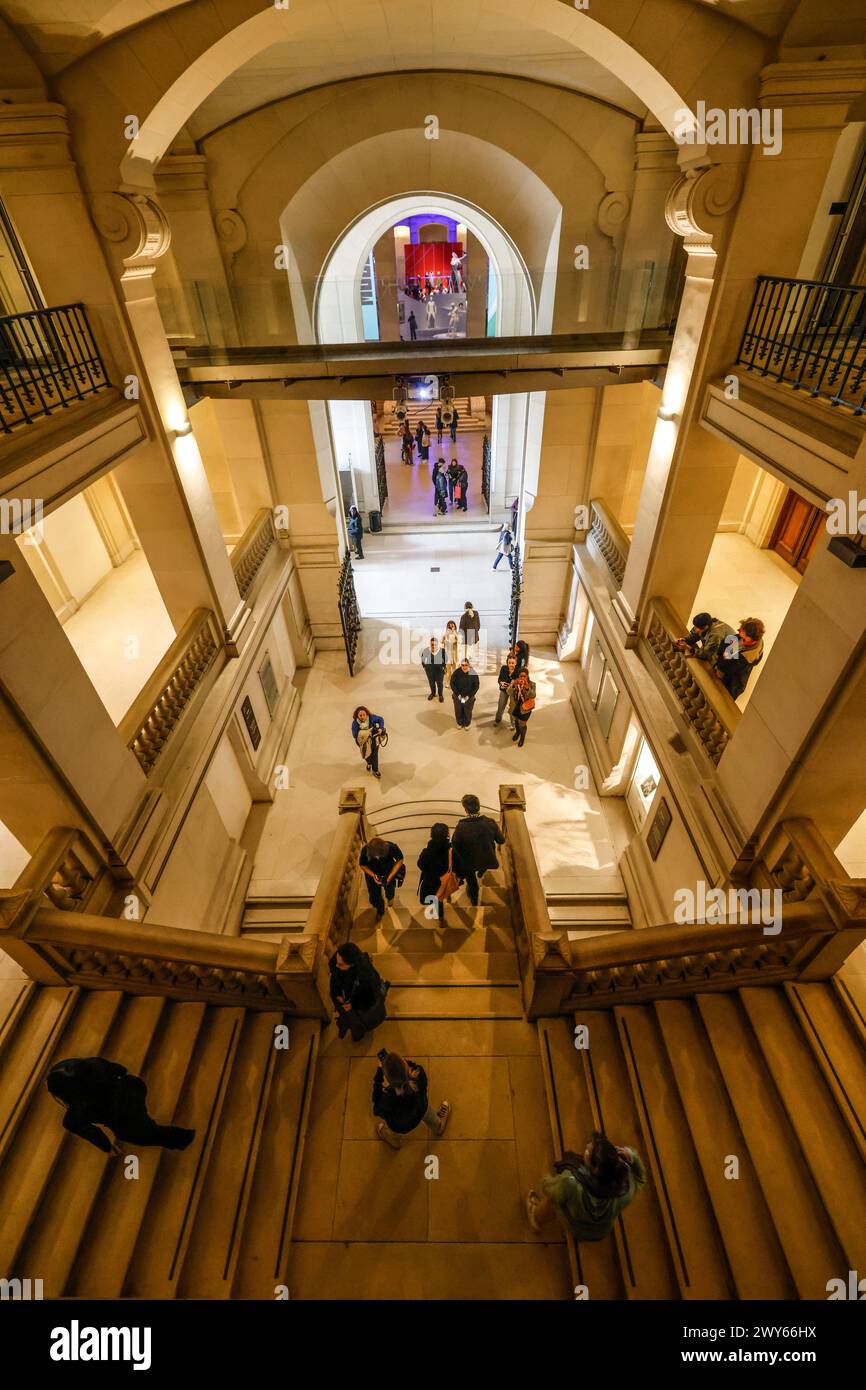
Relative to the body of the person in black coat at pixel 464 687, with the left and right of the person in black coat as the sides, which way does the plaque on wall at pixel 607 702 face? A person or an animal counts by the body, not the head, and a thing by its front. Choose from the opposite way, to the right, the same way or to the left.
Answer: to the right

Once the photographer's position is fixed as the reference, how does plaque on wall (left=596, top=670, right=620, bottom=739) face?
facing to the left of the viewer

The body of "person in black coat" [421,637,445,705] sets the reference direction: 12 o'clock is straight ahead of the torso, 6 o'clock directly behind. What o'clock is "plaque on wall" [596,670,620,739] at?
The plaque on wall is roughly at 9 o'clock from the person in black coat.

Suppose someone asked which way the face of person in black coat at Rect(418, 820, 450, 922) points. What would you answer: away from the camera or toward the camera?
away from the camera

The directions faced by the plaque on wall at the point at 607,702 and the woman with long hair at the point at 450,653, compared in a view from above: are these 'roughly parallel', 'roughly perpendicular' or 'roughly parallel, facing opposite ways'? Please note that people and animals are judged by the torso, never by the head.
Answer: roughly perpendicular

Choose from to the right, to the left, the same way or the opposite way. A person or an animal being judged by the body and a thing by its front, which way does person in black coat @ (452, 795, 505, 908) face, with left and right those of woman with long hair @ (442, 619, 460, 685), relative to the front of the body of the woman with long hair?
the opposite way
